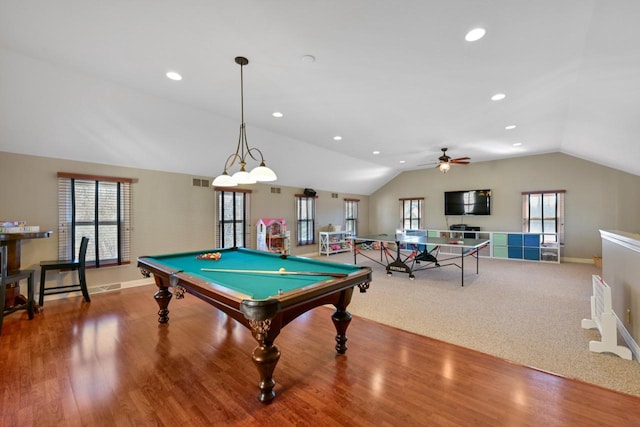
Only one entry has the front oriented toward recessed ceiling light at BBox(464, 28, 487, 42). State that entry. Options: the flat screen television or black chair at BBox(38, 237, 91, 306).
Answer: the flat screen television

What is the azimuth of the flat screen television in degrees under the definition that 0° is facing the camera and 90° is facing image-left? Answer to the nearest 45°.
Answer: approximately 0°

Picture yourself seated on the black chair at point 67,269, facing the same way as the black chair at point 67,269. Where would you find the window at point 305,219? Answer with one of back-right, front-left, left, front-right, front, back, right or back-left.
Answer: back

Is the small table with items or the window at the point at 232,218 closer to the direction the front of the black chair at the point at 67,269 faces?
the small table with items

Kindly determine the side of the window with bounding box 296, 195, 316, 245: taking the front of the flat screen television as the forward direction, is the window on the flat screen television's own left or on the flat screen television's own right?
on the flat screen television's own right

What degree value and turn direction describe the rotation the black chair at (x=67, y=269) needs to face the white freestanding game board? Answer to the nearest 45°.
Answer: approximately 135° to its left

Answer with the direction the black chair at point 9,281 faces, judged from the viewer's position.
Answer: facing away from the viewer and to the right of the viewer

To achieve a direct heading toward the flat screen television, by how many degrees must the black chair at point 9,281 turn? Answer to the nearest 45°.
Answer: approximately 45° to its right

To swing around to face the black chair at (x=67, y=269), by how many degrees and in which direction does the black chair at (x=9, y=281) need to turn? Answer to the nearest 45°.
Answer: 0° — it already faces it

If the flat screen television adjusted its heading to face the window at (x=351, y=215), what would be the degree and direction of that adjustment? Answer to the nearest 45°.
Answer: approximately 90° to its right

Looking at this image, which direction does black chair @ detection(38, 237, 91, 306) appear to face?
to the viewer's left
